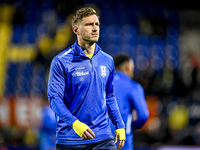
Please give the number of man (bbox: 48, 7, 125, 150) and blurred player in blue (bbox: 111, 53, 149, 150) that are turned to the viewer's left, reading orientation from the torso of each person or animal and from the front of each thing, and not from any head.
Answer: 0

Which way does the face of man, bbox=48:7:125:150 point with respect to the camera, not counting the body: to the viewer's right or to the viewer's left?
to the viewer's right

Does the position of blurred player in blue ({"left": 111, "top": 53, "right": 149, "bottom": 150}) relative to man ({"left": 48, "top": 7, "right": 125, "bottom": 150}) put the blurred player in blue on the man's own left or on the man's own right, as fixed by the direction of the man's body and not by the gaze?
on the man's own left

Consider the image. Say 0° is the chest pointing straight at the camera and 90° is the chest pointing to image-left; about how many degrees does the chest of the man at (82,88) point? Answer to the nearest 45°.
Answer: approximately 315°
